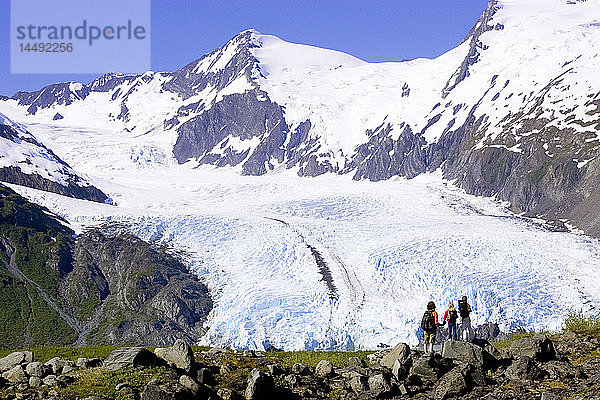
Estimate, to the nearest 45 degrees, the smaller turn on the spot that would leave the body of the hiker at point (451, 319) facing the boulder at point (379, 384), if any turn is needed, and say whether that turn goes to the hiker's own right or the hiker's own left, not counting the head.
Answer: approximately 180°

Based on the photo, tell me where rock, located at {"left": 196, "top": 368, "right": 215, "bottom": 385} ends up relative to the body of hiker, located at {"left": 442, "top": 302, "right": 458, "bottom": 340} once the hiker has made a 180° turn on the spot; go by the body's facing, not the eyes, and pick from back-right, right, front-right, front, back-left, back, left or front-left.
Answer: front-right

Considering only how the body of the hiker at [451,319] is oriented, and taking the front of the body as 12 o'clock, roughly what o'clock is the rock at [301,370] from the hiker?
The rock is roughly at 7 o'clock from the hiker.

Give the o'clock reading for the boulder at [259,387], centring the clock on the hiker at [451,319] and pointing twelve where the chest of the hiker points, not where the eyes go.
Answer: The boulder is roughly at 7 o'clock from the hiker.

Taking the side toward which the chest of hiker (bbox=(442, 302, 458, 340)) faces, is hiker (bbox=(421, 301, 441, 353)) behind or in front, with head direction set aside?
behind

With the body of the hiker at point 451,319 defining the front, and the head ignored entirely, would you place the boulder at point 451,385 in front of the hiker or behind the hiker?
behind

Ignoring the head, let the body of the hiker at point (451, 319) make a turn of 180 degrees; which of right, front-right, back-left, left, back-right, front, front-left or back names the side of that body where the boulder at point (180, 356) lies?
front-right

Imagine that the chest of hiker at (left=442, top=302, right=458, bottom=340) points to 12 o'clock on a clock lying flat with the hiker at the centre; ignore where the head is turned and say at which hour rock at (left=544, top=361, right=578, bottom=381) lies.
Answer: The rock is roughly at 5 o'clock from the hiker.

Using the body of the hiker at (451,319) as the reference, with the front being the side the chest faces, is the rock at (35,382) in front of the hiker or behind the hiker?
behind

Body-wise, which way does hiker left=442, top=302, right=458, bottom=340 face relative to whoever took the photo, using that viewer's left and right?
facing away from the viewer

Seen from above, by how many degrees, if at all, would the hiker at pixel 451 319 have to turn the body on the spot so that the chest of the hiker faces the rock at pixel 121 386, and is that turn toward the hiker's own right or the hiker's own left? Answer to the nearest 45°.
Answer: approximately 135° to the hiker's own left

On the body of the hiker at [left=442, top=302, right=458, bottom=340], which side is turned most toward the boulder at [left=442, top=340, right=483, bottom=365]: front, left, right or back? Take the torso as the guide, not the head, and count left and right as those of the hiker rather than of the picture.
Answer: back

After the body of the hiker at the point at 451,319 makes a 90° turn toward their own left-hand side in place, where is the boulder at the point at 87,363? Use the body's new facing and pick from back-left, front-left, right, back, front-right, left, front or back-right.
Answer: front-left
